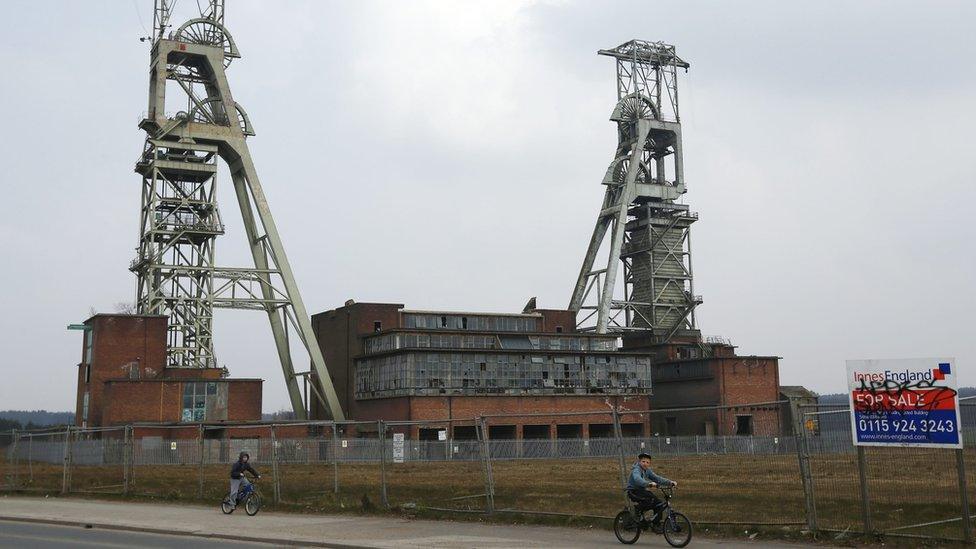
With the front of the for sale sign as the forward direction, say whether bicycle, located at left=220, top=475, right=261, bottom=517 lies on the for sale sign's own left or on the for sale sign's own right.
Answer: on the for sale sign's own right

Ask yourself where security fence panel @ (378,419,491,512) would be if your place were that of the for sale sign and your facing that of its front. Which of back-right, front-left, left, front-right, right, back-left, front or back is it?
back-right

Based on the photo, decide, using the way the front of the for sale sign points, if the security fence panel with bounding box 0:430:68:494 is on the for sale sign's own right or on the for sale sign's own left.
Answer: on the for sale sign's own right

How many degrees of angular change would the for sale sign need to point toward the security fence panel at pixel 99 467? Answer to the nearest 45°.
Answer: approximately 135° to its right

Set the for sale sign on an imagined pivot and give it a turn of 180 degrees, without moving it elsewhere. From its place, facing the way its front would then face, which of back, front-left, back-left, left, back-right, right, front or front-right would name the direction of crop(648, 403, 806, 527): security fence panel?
front-left

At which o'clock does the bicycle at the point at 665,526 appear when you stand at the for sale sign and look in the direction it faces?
The bicycle is roughly at 3 o'clock from the for sale sign.

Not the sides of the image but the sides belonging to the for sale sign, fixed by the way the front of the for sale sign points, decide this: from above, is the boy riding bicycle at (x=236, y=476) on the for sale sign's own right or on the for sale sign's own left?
on the for sale sign's own right

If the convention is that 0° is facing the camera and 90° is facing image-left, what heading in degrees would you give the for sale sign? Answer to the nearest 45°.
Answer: approximately 0°

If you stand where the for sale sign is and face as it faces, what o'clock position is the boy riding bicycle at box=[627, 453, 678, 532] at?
The boy riding bicycle is roughly at 3 o'clock from the for sale sign.

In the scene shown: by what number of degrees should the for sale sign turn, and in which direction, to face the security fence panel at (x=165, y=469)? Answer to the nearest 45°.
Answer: approximately 135° to its right
